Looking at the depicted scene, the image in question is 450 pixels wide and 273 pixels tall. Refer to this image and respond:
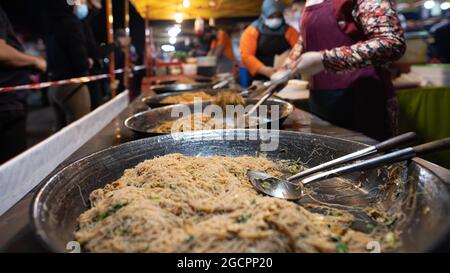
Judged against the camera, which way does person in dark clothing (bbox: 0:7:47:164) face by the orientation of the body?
to the viewer's right

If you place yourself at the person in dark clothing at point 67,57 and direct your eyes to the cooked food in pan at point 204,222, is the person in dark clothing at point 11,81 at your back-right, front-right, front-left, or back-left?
front-right

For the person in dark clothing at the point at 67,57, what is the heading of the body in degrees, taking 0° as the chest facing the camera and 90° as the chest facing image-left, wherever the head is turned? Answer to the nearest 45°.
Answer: approximately 270°
